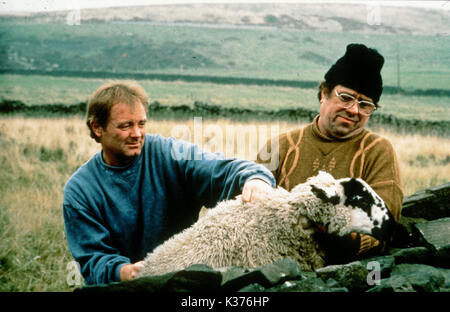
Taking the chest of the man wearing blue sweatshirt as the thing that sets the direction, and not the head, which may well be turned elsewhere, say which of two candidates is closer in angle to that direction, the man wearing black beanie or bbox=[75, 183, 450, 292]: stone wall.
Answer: the stone wall

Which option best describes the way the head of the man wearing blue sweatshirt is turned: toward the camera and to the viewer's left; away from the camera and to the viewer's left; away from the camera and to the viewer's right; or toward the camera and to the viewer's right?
toward the camera and to the viewer's right

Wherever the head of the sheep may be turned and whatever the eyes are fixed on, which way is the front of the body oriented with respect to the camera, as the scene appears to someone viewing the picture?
to the viewer's right

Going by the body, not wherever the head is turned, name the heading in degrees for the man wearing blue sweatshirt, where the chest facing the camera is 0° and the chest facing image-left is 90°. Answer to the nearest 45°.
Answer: approximately 315°

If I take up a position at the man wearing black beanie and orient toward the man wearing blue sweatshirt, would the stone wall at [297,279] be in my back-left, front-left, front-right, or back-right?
front-left

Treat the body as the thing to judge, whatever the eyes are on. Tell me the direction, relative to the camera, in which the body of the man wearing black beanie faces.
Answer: toward the camera

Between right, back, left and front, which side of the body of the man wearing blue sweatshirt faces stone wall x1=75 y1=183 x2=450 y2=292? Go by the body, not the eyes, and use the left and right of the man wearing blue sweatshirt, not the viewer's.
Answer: front
